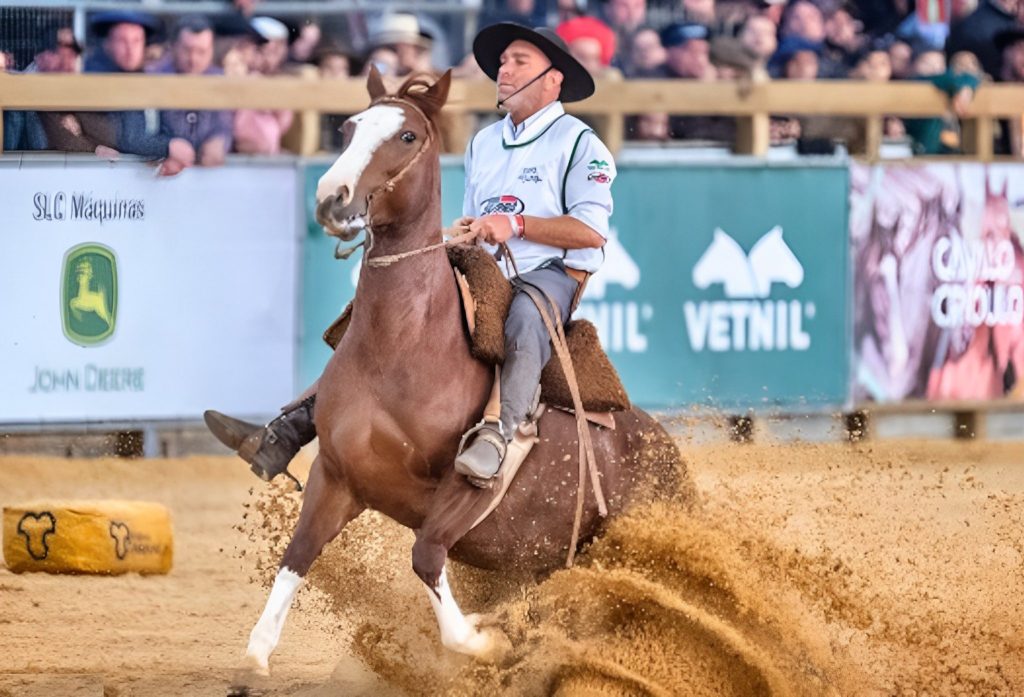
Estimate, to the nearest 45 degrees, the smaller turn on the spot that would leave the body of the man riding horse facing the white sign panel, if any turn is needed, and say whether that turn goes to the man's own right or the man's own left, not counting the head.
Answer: approximately 90° to the man's own right

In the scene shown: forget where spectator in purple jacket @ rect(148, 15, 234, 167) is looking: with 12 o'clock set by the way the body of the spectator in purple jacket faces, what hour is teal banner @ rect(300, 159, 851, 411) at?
The teal banner is roughly at 9 o'clock from the spectator in purple jacket.

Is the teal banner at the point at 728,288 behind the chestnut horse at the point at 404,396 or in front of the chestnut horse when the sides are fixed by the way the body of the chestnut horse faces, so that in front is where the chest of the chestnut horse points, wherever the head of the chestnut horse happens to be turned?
behind

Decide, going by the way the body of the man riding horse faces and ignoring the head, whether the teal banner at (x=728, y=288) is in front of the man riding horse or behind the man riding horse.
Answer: behind

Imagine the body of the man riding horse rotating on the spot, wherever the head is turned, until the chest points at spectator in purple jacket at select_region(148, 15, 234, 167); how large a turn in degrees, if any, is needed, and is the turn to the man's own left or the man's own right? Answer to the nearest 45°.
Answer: approximately 135° to the man's own right

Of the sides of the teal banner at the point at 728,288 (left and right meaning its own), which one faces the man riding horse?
front

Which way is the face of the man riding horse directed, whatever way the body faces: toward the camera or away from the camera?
toward the camera

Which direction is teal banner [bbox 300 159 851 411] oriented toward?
toward the camera

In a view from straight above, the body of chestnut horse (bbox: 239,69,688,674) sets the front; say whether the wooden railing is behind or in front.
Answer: behind

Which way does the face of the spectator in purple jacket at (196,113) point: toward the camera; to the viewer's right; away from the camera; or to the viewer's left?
toward the camera

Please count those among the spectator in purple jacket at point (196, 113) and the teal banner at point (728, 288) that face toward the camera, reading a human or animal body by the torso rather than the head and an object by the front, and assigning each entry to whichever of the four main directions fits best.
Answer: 2

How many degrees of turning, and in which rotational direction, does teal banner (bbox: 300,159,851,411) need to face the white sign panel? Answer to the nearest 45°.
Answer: approximately 90° to its right

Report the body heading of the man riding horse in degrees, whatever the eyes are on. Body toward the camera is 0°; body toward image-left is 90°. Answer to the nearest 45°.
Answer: approximately 45°

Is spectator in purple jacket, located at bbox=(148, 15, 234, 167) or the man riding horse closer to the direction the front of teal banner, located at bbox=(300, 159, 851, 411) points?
the man riding horse

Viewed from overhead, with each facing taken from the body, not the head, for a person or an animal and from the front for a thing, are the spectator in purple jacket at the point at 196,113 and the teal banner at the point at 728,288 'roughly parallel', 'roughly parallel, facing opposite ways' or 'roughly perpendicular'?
roughly parallel

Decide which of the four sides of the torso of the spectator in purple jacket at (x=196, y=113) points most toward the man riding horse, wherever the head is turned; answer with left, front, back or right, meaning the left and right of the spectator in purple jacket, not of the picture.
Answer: front

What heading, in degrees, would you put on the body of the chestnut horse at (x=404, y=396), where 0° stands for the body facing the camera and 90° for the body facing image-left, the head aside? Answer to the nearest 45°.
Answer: approximately 45°
